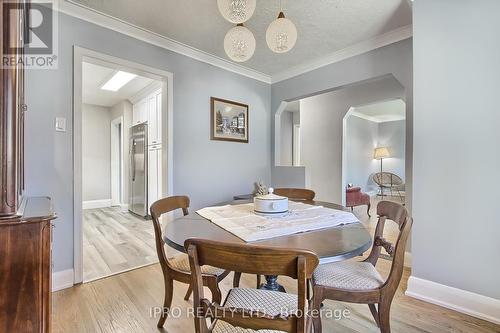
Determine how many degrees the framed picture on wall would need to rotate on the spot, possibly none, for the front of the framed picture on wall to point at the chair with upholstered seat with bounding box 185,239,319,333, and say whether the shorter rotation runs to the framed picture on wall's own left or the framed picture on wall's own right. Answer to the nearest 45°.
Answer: approximately 45° to the framed picture on wall's own right

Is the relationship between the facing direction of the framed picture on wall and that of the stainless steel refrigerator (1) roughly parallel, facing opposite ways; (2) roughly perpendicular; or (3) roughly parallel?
roughly perpendicular

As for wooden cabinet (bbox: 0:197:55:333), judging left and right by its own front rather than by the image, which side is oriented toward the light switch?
left

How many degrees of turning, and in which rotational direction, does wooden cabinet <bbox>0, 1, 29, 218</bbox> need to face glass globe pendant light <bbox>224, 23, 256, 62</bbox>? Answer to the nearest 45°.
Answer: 0° — it already faces it

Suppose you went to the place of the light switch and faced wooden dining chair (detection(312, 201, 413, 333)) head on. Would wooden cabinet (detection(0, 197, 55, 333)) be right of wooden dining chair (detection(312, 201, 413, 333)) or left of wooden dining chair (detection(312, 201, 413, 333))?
right

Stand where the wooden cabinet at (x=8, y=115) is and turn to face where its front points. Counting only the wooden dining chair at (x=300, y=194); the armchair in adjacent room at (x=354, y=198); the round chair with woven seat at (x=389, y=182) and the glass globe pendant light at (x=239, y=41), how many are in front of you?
4

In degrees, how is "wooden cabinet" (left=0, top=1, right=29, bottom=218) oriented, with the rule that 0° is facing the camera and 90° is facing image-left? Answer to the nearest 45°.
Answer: approximately 270°

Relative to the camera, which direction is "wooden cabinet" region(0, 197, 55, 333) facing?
to the viewer's right
